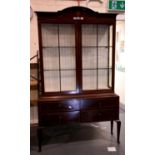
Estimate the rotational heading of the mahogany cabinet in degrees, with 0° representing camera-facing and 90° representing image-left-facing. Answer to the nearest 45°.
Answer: approximately 0°
